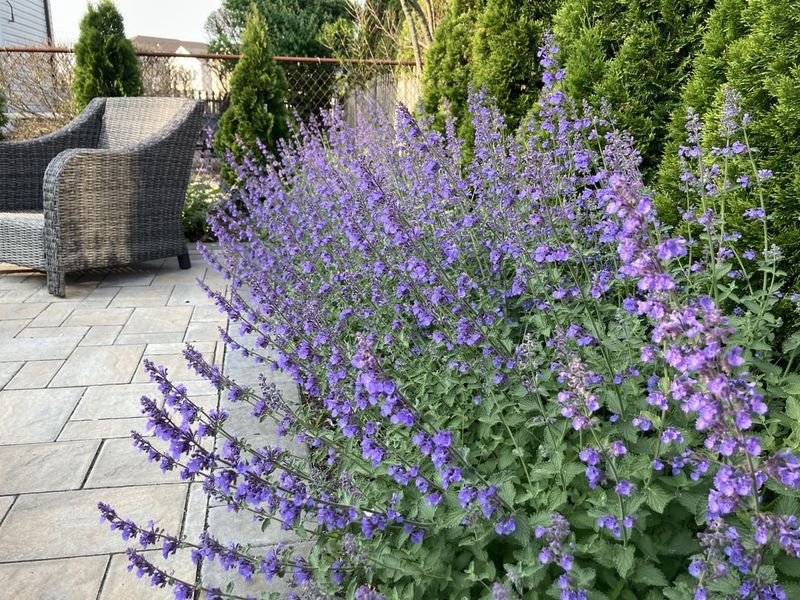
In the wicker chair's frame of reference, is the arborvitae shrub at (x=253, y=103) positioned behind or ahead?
behind

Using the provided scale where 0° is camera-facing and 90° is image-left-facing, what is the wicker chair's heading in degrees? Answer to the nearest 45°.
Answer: approximately 45°

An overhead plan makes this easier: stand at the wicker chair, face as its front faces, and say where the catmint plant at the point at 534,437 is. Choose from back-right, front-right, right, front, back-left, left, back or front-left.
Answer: front-left

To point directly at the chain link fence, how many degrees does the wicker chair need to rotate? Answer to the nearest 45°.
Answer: approximately 135° to its right

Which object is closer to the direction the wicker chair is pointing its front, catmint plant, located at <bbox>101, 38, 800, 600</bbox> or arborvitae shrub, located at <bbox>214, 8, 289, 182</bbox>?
the catmint plant
